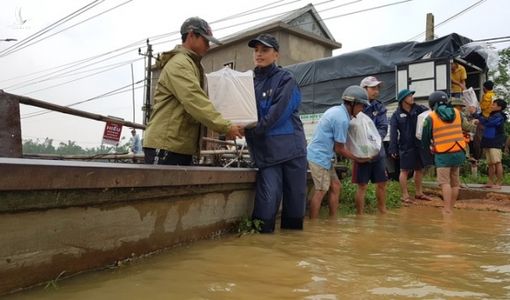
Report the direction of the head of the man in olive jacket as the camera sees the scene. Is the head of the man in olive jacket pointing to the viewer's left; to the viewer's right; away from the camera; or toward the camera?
to the viewer's right

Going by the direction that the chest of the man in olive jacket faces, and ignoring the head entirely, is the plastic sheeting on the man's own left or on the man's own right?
on the man's own left

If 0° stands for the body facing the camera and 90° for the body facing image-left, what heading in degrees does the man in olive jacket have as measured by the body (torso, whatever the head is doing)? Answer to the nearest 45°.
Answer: approximately 270°

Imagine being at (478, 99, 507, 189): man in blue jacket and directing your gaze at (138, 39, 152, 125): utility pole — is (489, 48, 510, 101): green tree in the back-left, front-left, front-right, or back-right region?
front-right

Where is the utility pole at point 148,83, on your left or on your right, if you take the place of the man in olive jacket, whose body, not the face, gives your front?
on your left

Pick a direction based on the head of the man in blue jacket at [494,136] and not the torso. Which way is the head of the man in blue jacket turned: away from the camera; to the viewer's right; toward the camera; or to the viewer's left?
to the viewer's left

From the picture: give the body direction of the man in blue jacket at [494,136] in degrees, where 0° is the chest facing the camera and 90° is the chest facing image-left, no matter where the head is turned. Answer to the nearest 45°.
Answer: approximately 90°

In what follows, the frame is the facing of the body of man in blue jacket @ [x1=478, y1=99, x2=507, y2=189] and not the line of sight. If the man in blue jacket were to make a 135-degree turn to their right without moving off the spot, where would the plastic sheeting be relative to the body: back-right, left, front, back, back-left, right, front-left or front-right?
left
